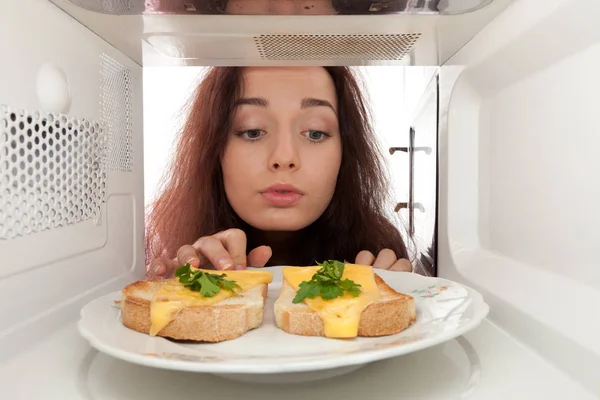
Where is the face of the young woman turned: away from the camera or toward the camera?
toward the camera

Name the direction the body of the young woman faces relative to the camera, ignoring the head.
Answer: toward the camera

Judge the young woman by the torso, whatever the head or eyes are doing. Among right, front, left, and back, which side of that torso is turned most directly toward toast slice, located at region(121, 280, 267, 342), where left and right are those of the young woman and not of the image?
front

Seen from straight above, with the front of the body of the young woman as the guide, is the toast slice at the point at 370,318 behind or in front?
in front
